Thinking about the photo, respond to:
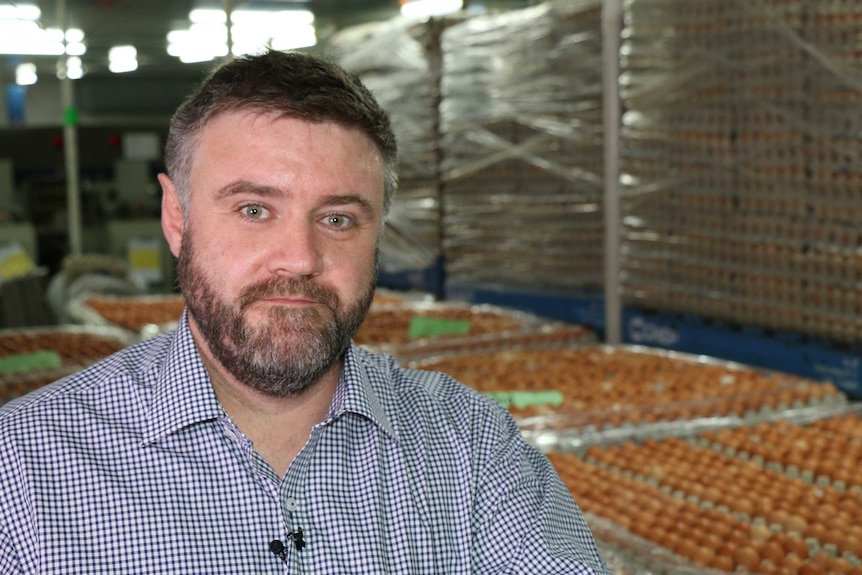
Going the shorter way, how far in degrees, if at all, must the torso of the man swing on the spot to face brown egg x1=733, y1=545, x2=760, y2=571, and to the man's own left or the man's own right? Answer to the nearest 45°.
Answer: approximately 135° to the man's own left

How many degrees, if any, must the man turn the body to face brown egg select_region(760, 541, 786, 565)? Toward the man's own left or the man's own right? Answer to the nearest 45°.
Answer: approximately 135° to the man's own left

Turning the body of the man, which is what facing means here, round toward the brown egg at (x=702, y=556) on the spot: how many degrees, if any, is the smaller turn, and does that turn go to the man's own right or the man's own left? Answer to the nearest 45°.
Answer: approximately 135° to the man's own left

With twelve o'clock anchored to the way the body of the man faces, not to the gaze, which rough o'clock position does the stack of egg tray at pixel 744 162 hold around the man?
The stack of egg tray is roughly at 7 o'clock from the man.

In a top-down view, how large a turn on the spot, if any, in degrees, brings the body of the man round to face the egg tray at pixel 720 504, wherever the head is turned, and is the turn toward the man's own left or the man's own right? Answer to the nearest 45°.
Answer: approximately 135° to the man's own left

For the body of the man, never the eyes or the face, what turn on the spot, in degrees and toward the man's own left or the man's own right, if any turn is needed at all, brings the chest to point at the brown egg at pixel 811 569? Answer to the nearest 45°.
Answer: approximately 135° to the man's own left

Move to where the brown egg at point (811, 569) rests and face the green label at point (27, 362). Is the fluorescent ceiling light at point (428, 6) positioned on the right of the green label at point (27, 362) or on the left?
right

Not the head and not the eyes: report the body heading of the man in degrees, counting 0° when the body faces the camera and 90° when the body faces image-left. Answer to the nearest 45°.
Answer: approximately 0°
